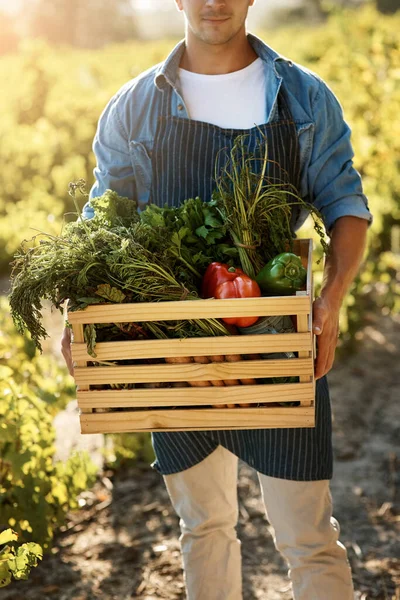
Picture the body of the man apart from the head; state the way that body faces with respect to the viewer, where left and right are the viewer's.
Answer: facing the viewer

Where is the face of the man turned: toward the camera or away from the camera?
toward the camera
